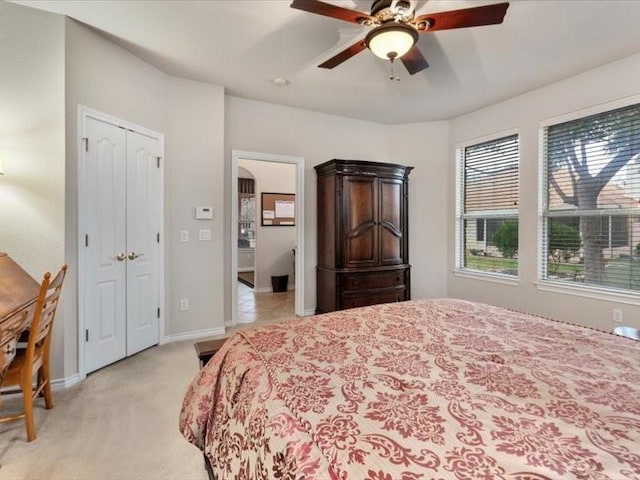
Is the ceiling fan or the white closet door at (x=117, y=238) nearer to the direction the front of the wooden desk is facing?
the ceiling fan

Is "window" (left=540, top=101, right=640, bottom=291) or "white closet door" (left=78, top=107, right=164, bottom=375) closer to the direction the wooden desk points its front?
the window

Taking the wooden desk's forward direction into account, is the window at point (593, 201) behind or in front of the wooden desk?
in front

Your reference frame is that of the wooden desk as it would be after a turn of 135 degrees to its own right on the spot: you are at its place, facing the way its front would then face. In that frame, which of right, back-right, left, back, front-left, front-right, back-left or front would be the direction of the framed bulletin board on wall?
back-right

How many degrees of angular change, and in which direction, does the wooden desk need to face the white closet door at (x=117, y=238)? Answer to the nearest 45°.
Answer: approximately 90° to its left

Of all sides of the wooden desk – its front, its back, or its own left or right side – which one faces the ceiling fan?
front
